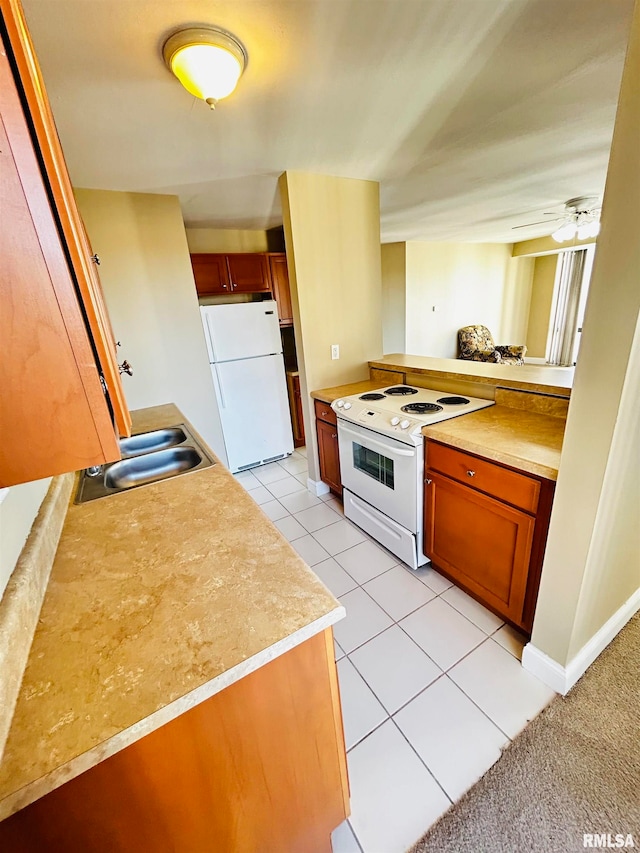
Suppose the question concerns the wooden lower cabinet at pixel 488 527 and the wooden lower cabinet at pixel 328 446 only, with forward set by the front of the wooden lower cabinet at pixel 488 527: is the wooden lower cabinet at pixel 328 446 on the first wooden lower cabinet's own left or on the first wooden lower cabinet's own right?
on the first wooden lower cabinet's own right

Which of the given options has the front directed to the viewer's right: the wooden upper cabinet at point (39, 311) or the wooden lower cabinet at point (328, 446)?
the wooden upper cabinet

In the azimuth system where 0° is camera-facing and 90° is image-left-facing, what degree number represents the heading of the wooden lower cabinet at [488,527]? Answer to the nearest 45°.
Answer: approximately 45°

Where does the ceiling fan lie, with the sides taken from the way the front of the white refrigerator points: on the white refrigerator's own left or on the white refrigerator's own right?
on the white refrigerator's own left

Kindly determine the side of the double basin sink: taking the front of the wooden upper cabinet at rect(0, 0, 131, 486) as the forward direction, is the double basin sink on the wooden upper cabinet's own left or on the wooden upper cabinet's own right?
on the wooden upper cabinet's own left

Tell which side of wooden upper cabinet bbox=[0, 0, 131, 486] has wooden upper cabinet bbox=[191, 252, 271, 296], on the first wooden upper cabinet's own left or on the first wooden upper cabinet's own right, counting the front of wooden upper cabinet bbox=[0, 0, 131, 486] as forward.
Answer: on the first wooden upper cabinet's own left

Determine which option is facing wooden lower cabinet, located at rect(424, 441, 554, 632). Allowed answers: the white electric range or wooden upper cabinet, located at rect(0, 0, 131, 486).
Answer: the wooden upper cabinet

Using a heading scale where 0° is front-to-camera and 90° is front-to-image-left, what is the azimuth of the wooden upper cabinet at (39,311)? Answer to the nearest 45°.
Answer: approximately 270°

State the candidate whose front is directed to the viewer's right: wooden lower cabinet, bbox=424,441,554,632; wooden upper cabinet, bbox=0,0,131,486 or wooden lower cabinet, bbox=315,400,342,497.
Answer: the wooden upper cabinet

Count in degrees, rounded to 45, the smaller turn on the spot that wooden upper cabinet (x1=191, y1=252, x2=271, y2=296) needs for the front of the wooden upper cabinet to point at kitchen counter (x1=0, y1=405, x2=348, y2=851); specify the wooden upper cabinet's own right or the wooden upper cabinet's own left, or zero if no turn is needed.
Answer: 0° — it already faces it

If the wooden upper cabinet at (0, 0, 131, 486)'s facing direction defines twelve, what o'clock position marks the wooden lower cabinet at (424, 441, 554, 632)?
The wooden lower cabinet is roughly at 12 o'clock from the wooden upper cabinet.

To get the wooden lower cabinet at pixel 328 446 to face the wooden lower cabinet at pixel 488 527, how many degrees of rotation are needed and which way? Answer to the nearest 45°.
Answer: approximately 90° to its left
